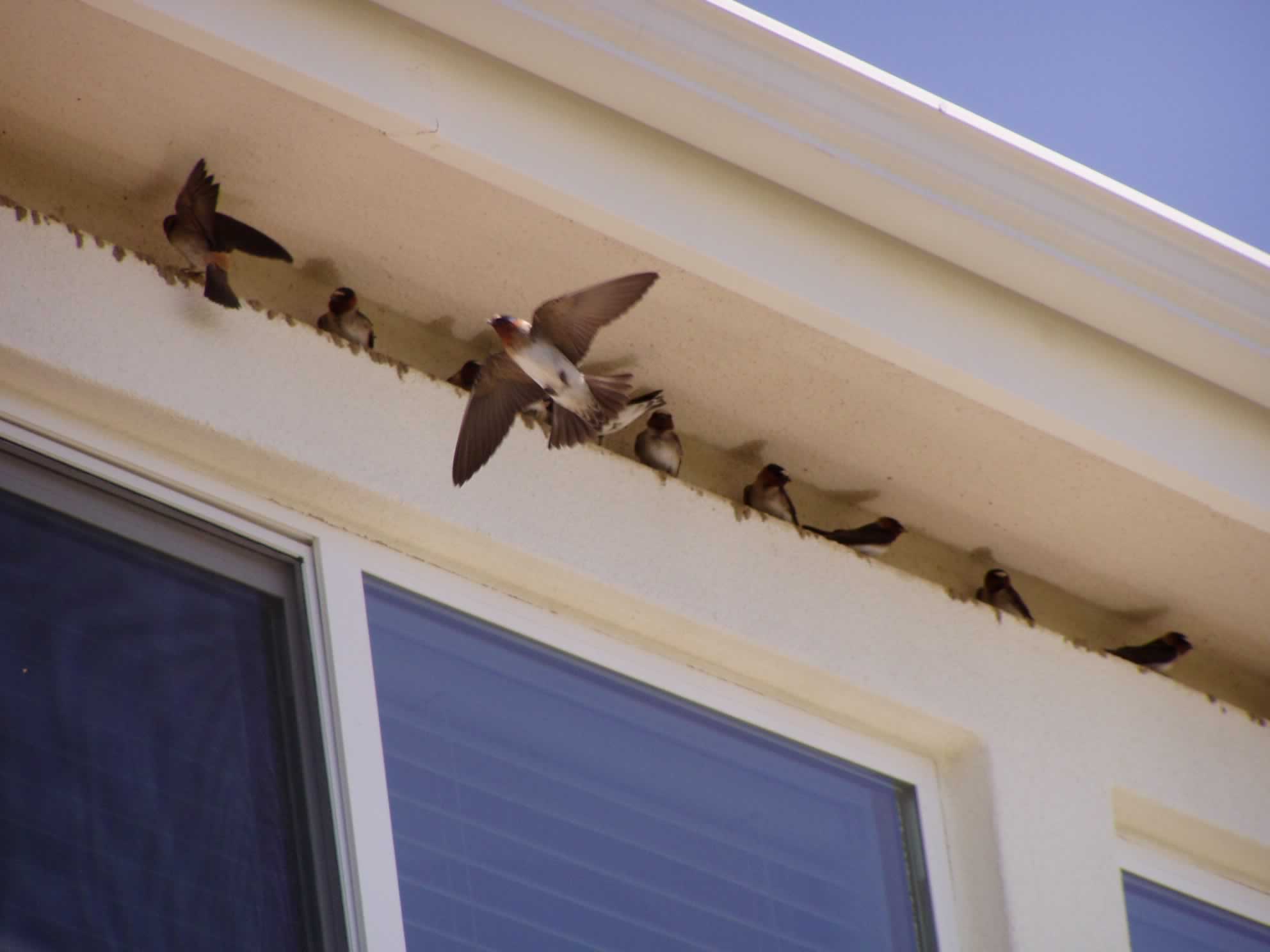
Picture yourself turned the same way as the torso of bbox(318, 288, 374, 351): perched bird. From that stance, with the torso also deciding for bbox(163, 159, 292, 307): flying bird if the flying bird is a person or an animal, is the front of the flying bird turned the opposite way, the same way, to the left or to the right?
to the right

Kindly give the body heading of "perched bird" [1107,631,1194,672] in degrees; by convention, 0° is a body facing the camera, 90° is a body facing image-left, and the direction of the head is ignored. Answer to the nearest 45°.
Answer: approximately 270°

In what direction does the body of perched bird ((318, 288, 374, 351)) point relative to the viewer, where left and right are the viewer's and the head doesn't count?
facing the viewer and to the left of the viewer

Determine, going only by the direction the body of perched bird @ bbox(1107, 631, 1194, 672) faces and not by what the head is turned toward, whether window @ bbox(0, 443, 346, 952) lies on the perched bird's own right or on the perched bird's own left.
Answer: on the perched bird's own right

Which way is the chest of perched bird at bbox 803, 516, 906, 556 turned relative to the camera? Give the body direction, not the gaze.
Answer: to the viewer's right

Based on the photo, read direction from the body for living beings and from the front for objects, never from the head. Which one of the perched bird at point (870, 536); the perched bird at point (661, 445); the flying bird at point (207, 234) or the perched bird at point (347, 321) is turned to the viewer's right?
the perched bird at point (870, 536)

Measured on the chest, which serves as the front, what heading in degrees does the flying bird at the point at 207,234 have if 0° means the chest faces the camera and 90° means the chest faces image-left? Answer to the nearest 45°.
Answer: approximately 135°
